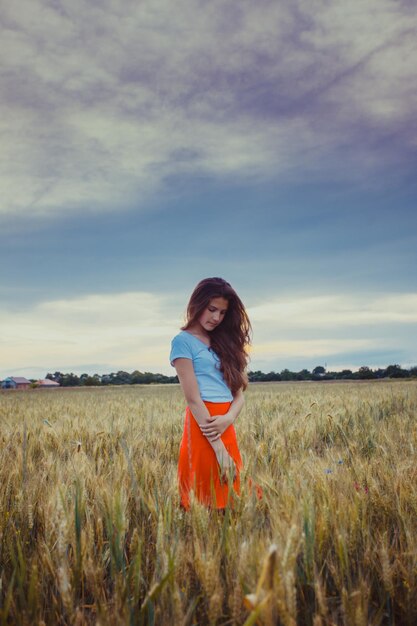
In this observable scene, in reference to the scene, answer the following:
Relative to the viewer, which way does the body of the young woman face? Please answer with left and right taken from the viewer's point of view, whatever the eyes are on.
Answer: facing the viewer and to the right of the viewer
